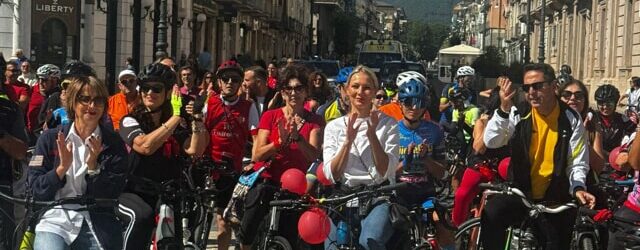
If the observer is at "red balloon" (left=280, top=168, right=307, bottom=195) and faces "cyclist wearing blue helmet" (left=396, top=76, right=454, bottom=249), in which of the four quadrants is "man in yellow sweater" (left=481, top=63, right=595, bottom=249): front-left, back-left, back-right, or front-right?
front-right

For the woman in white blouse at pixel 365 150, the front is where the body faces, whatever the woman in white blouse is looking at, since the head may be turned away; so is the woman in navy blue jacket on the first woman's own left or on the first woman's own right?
on the first woman's own right

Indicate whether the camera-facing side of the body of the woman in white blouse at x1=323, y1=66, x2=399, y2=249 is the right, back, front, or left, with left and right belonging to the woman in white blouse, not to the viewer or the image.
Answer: front

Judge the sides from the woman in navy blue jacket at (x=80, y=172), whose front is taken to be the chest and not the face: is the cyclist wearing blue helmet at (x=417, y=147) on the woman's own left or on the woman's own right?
on the woman's own left

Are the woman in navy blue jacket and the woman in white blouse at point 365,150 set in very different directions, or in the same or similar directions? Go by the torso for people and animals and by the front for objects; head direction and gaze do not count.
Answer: same or similar directions

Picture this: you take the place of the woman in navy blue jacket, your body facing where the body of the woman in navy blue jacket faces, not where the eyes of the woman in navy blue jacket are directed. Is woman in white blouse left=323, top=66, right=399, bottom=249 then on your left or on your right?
on your left

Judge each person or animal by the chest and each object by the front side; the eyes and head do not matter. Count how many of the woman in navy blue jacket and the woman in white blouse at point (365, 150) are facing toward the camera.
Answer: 2

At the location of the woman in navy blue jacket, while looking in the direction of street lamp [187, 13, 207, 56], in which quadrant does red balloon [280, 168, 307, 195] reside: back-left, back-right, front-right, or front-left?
front-right

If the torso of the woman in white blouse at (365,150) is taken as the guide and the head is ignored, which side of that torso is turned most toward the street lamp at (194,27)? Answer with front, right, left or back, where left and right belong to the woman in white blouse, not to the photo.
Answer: back

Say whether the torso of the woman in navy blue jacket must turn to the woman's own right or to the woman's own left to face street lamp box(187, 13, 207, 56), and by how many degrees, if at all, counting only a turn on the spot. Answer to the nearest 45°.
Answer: approximately 180°
